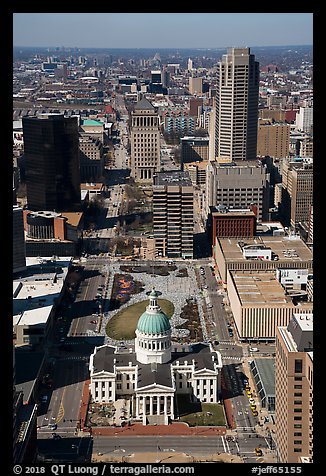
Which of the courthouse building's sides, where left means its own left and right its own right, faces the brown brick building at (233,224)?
back

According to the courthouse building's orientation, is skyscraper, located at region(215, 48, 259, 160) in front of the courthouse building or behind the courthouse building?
behind

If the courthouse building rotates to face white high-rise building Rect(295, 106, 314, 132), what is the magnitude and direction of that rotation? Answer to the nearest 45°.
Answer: approximately 180°

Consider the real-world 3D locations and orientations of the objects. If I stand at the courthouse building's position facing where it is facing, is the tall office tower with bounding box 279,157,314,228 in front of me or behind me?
behind

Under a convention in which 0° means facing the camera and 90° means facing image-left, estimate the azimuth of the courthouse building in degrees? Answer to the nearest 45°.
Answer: approximately 0°

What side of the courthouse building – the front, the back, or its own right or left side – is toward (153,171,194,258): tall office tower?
back

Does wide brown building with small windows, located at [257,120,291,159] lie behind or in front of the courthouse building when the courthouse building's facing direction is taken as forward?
behind
